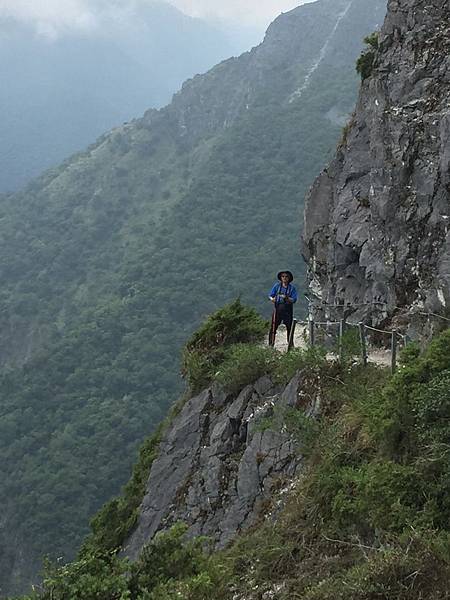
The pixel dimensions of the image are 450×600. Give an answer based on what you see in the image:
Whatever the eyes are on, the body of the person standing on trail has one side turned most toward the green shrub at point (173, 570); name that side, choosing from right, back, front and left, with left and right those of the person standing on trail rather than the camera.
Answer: front

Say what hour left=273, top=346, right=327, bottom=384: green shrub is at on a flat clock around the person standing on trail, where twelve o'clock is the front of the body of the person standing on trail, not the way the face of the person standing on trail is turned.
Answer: The green shrub is roughly at 12 o'clock from the person standing on trail.

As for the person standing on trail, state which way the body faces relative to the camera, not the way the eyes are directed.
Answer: toward the camera

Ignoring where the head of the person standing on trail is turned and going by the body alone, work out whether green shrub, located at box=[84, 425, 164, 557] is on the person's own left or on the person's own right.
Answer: on the person's own right
